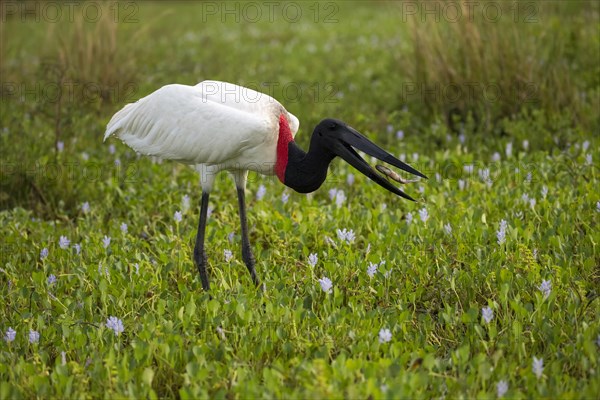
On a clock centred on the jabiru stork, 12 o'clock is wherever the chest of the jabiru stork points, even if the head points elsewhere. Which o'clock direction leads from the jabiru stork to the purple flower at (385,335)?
The purple flower is roughly at 2 o'clock from the jabiru stork.

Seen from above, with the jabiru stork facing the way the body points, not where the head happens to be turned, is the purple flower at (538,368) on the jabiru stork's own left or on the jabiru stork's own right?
on the jabiru stork's own right

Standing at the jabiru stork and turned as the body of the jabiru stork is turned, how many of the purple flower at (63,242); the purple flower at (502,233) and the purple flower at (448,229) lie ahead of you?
2

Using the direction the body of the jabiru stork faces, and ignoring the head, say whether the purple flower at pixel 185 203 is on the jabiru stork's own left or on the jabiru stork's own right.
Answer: on the jabiru stork's own left

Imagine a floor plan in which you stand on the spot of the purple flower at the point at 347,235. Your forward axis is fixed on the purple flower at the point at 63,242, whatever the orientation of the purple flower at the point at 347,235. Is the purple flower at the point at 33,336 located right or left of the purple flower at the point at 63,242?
left

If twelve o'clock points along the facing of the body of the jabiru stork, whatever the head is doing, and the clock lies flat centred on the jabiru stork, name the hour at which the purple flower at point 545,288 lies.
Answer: The purple flower is roughly at 1 o'clock from the jabiru stork.

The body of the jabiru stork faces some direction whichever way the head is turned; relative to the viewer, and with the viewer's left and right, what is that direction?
facing to the right of the viewer

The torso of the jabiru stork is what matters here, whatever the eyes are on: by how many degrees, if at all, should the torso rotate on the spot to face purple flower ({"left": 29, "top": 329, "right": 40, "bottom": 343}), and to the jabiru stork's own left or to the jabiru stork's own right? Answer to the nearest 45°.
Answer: approximately 135° to the jabiru stork's own right
